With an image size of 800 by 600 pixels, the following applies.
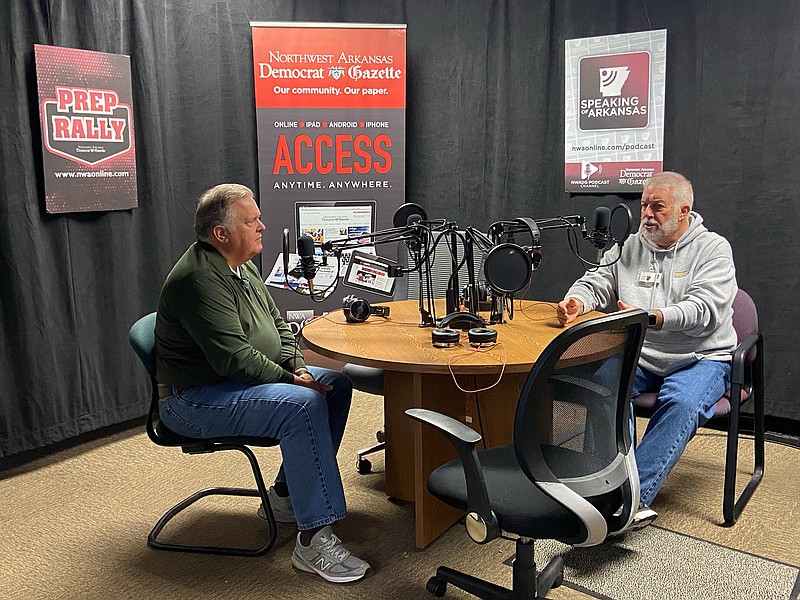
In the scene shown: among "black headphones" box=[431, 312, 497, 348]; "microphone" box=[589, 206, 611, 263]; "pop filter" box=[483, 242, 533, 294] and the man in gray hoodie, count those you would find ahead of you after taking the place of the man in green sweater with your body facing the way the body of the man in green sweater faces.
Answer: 4

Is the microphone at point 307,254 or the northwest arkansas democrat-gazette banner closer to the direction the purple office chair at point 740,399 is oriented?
the microphone

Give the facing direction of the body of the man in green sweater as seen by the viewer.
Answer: to the viewer's right

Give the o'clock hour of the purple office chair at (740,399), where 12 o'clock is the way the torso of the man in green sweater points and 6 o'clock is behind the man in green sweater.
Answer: The purple office chair is roughly at 12 o'clock from the man in green sweater.

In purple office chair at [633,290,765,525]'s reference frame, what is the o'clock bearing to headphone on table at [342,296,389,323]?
The headphone on table is roughly at 1 o'clock from the purple office chair.

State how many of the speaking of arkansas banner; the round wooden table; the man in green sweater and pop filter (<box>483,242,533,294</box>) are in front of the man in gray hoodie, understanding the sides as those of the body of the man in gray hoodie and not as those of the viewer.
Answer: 3

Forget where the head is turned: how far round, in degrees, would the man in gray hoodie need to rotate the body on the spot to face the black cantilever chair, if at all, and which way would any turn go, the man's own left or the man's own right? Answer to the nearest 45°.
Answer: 0° — they already face it

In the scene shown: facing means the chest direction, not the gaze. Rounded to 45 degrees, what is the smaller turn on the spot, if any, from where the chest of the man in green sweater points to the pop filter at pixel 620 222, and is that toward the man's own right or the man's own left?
0° — they already face it

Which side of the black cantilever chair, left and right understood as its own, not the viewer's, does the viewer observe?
right

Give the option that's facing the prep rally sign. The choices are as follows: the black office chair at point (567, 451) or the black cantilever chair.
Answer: the black office chair

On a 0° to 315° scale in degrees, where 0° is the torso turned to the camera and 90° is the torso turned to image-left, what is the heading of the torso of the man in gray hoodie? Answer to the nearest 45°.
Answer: approximately 45°

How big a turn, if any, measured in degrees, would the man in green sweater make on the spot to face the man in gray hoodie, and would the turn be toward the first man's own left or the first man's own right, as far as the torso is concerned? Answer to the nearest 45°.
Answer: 0° — they already face them

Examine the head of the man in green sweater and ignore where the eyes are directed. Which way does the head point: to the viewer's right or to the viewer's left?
to the viewer's right
